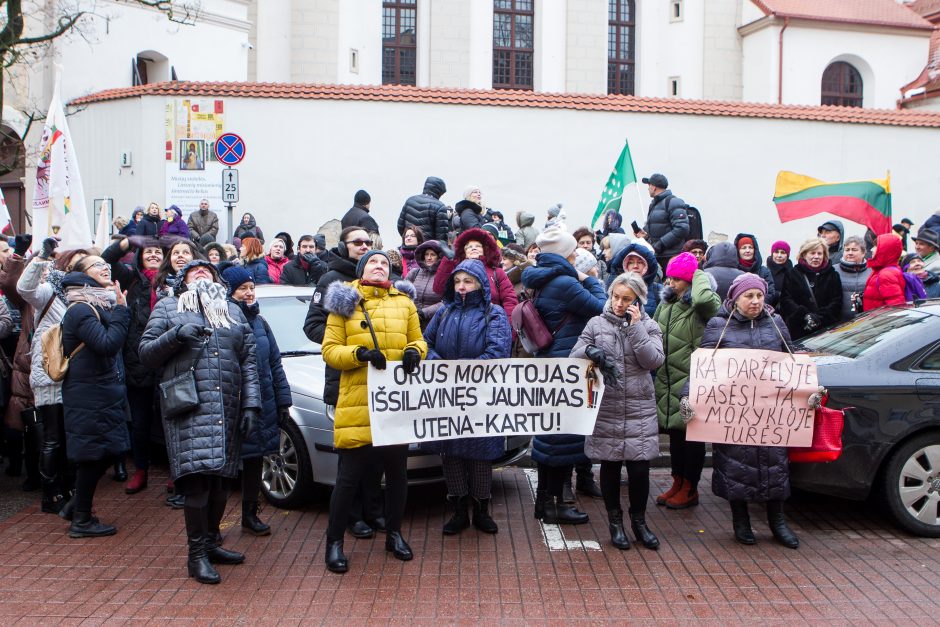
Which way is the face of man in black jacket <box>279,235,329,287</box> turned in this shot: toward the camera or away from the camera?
toward the camera

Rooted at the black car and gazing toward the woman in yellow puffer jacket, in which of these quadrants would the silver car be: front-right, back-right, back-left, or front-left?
front-right

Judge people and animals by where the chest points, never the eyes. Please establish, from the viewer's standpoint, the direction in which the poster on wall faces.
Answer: facing the viewer

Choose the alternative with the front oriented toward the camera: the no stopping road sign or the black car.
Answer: the no stopping road sign

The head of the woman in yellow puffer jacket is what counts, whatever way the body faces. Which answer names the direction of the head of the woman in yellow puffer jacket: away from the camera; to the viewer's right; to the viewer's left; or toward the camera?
toward the camera

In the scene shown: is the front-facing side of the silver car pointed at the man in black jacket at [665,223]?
no

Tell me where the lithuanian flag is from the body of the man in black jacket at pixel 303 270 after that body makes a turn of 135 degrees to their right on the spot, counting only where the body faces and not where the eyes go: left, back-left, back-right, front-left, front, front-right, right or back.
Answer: back-right

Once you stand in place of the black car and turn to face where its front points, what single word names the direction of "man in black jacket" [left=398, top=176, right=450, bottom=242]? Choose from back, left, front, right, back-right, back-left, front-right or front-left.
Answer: left

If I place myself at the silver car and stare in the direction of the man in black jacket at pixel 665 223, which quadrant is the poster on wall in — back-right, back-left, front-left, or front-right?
front-left

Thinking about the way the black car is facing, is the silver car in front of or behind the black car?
behind
